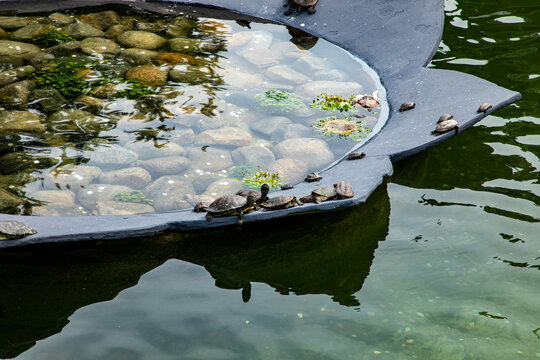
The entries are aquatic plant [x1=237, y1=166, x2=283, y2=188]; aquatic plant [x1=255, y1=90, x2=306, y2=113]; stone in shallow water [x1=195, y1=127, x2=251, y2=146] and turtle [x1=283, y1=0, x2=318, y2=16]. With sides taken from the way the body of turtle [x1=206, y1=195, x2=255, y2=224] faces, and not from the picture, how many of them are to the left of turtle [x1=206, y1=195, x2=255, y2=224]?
4

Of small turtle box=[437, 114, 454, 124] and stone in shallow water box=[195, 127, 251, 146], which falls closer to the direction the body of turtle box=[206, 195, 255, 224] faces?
the small turtle

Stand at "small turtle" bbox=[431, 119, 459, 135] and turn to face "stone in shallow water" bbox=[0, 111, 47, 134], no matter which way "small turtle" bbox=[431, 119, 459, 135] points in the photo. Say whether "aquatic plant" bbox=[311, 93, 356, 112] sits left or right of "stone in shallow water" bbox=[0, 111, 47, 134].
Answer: right

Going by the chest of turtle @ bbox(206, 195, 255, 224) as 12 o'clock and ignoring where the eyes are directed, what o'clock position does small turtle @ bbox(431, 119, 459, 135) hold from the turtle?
The small turtle is roughly at 11 o'clock from the turtle.

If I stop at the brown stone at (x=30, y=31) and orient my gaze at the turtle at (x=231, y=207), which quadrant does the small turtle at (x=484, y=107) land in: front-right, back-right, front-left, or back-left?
front-left

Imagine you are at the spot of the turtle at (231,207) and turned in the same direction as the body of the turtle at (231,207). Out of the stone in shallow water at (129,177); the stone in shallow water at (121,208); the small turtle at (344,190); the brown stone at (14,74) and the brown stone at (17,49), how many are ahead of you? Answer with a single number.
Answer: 1

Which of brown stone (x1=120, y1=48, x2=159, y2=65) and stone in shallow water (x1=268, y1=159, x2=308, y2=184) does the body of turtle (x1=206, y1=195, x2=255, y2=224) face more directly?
the stone in shallow water

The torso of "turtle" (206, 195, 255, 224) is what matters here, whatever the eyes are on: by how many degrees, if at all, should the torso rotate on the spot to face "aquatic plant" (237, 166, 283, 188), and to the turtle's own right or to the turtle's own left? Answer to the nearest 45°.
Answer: approximately 90° to the turtle's own left

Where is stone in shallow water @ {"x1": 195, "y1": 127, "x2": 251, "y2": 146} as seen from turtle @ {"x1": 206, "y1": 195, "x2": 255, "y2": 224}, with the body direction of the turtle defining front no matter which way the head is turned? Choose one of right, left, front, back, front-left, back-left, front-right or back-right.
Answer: left

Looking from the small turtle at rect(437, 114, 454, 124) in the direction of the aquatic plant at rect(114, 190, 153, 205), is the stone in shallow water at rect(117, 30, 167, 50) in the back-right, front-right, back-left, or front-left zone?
front-right

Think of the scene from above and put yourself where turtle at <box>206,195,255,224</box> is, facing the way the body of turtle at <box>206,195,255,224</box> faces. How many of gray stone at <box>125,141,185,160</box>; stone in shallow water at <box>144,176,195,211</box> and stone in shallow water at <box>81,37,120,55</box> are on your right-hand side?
0

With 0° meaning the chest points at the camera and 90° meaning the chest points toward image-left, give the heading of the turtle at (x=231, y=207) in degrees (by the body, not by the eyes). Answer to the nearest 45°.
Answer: approximately 270°

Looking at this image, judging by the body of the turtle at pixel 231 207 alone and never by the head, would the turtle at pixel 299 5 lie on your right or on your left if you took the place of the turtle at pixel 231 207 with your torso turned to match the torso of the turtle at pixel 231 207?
on your left

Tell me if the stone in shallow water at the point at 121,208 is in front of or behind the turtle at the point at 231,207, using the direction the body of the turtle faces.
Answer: behind

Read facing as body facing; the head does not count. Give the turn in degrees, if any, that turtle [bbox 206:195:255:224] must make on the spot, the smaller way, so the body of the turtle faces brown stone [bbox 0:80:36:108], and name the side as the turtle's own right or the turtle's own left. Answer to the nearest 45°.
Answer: approximately 135° to the turtle's own left

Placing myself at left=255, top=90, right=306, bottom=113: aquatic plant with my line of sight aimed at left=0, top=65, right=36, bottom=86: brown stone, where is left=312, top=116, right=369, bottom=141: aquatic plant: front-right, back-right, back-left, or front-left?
back-left

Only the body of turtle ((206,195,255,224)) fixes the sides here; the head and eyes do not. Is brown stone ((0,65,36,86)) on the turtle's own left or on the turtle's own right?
on the turtle's own left
